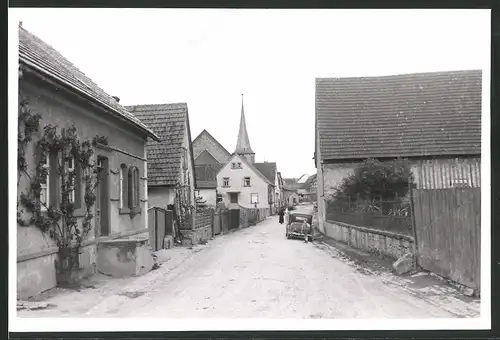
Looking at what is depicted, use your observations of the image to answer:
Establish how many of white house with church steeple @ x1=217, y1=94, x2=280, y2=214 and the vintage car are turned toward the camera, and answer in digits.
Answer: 2

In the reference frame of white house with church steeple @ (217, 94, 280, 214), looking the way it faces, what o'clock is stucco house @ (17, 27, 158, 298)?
The stucco house is roughly at 12 o'clock from the white house with church steeple.

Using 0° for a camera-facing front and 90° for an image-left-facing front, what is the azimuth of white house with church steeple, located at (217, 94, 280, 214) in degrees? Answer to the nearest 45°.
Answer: approximately 0°

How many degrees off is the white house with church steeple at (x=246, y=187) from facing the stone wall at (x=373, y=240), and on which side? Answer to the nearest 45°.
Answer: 0° — it already faces it

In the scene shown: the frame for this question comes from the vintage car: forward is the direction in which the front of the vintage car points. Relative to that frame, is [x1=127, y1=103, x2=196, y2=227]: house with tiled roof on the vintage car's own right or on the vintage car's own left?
on the vintage car's own right

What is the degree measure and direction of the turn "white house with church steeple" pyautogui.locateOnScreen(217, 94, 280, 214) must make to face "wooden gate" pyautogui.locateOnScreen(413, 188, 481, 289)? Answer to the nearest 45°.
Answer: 0° — it already faces it

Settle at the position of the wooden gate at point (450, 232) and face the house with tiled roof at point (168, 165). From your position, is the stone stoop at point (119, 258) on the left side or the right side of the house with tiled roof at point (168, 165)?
left

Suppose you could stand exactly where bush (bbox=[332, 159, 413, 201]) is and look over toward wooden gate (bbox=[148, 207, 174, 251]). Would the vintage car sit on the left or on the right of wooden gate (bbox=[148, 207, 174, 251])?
right

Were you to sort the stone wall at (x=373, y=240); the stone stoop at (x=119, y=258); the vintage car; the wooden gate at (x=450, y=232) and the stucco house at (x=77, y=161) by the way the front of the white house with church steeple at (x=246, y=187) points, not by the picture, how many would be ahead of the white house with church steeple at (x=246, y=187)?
5

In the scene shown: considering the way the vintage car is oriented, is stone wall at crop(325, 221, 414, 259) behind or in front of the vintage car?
in front

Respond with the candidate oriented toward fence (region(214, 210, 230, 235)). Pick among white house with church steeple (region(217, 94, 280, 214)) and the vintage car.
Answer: the white house with church steeple

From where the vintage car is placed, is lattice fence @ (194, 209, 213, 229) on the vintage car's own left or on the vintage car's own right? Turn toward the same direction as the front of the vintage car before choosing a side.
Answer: on the vintage car's own right
